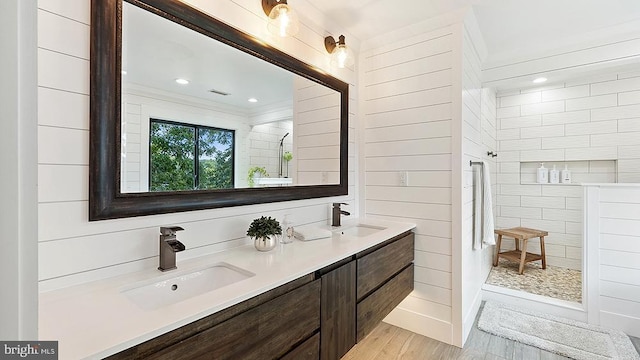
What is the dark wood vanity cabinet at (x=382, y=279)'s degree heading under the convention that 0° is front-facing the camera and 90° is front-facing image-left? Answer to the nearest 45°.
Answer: approximately 315°

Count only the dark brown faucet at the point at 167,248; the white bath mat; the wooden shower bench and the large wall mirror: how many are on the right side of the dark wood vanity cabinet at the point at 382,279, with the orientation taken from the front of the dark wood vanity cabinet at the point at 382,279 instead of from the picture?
2

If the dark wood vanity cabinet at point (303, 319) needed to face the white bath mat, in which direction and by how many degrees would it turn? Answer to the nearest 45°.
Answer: approximately 45° to its left

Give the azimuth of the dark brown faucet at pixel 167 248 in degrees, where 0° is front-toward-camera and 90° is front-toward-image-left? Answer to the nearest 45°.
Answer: approximately 315°

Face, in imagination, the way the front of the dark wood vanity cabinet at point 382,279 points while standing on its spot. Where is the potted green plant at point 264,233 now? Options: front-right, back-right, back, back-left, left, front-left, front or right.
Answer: right
